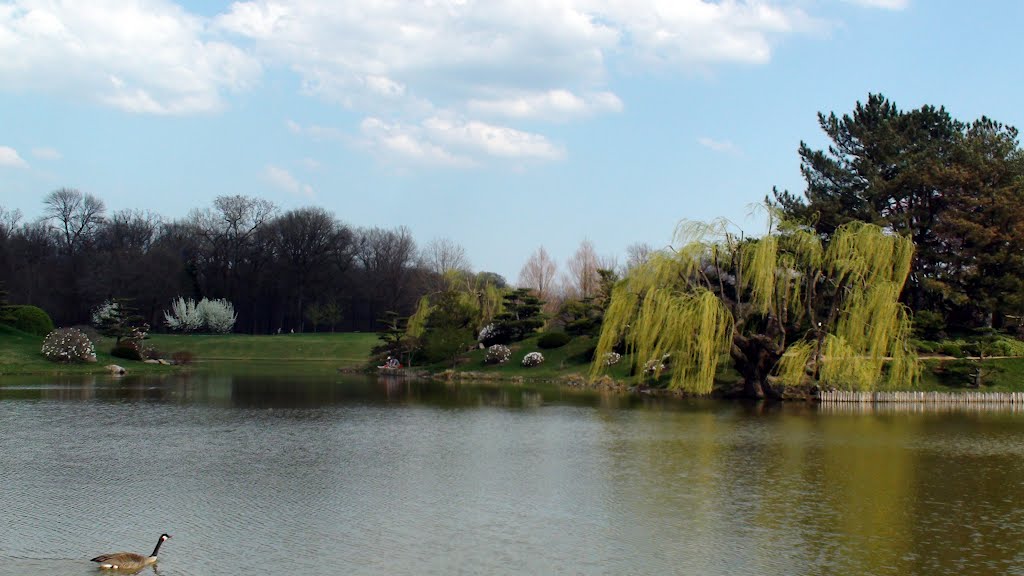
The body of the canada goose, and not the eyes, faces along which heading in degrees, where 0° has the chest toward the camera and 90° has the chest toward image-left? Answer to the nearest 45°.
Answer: approximately 270°

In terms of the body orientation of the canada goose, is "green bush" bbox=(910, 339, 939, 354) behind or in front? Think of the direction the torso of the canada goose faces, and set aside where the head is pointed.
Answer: in front

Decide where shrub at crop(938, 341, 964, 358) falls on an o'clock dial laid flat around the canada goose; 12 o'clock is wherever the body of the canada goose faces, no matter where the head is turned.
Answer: The shrub is roughly at 11 o'clock from the canada goose.

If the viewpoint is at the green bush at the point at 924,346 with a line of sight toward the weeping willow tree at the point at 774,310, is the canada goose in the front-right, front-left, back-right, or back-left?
front-left

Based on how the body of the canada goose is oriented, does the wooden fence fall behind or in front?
in front

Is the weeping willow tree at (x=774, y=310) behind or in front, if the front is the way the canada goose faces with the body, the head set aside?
in front

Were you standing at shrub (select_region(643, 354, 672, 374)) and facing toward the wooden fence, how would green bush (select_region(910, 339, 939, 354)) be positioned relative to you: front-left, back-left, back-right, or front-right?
front-left

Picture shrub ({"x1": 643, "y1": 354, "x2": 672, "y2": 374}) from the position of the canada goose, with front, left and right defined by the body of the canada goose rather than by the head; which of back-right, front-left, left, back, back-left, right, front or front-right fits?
front-left
